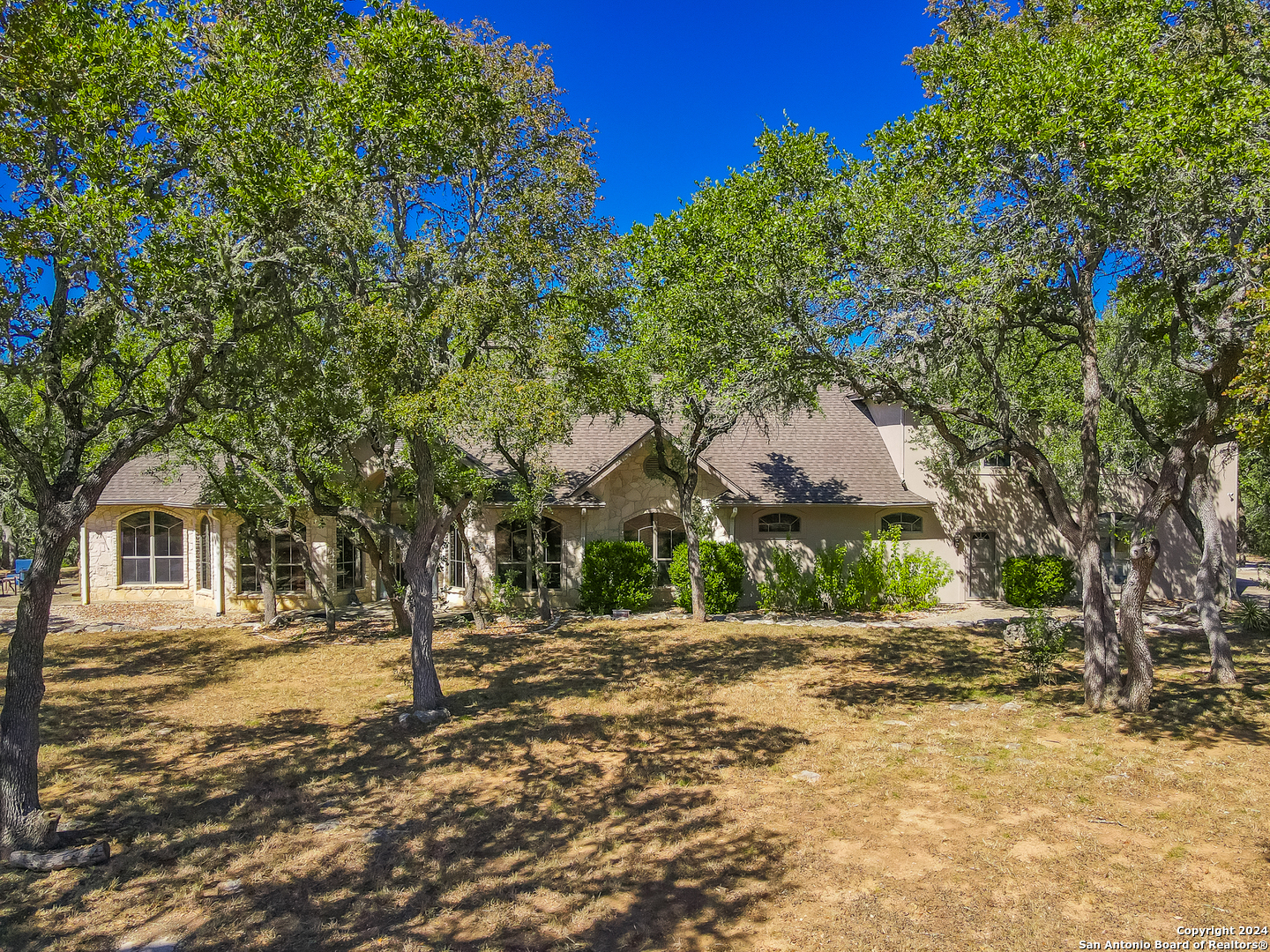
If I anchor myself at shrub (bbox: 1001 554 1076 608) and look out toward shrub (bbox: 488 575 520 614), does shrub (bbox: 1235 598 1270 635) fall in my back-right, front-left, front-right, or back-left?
back-left

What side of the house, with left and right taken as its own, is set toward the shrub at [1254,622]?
left

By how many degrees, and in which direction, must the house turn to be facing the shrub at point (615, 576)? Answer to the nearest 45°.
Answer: approximately 45° to its right

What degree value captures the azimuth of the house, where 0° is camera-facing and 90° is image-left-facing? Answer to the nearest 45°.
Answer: approximately 0°

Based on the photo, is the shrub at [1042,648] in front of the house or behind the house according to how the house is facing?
in front

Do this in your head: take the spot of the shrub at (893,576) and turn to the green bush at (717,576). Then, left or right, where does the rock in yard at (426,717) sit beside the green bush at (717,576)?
left

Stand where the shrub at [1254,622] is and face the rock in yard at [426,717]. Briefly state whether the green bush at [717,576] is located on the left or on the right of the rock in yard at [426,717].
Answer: right

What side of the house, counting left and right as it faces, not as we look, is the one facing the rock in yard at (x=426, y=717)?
front

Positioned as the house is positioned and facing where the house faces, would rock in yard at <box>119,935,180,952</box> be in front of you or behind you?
in front
